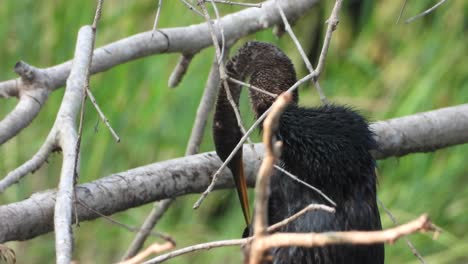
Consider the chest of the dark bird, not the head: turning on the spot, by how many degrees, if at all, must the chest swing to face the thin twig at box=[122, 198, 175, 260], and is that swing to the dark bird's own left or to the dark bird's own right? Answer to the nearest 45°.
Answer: approximately 45° to the dark bird's own right

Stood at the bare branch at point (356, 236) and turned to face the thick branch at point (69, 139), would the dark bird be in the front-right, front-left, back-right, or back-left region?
front-right

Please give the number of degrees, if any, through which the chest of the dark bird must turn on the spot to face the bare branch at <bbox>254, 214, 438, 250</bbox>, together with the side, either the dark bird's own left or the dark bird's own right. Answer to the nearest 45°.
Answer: approximately 90° to the dark bird's own left

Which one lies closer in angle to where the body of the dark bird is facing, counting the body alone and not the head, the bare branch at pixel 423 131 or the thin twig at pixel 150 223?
the thin twig

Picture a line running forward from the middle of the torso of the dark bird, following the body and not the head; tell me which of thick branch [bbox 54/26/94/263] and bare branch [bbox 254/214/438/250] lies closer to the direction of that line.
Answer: the thick branch

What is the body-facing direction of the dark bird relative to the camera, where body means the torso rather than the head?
to the viewer's left

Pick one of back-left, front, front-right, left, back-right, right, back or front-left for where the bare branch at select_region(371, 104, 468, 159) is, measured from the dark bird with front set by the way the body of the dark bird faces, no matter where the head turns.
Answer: back-right

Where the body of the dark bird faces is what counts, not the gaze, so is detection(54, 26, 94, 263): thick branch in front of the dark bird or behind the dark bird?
in front
